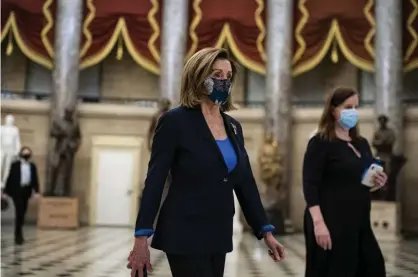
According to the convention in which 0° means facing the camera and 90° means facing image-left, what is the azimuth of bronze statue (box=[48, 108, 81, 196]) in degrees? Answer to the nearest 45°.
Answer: approximately 0°

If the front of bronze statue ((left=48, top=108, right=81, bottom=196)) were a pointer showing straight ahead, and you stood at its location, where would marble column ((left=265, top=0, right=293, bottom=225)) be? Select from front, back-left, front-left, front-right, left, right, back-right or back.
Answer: left

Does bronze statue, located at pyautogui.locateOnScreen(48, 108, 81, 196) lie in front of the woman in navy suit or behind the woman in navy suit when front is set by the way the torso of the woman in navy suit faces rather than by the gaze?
behind

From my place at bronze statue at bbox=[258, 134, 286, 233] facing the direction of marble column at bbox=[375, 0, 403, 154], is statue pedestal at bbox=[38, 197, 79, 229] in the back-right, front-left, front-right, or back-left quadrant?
back-left

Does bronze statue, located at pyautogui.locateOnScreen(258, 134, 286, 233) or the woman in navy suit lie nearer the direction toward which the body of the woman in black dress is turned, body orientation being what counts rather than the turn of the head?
the woman in navy suit

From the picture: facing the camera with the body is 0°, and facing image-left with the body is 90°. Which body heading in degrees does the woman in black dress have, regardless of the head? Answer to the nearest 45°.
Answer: approximately 315°

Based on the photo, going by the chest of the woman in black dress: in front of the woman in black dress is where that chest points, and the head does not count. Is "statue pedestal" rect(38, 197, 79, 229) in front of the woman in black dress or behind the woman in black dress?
behind

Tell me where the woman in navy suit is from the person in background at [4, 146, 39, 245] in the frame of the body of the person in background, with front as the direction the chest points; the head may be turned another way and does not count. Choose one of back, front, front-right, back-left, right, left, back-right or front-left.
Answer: front

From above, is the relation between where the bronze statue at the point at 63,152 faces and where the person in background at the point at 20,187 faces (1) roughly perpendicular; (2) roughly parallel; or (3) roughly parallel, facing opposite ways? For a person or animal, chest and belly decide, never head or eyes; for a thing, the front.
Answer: roughly parallel

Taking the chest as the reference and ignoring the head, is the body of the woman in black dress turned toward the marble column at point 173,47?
no

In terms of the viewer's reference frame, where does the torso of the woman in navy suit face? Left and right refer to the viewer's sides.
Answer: facing the viewer and to the right of the viewer

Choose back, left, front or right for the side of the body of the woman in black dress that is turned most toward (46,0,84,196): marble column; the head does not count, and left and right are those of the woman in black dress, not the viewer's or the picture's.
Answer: back

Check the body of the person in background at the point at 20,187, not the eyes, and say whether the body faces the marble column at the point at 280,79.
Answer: no

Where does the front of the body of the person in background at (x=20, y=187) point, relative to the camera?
toward the camera

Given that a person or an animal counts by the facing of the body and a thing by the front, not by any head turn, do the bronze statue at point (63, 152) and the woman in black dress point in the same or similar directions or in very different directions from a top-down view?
same or similar directions

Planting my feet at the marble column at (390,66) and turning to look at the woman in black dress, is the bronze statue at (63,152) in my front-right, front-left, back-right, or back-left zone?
front-right

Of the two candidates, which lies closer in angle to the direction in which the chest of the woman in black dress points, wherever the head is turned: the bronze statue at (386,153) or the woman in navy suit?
the woman in navy suit
